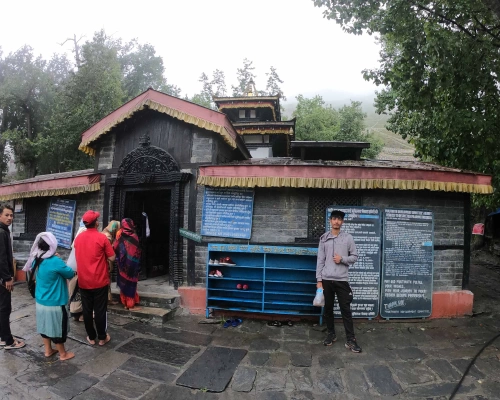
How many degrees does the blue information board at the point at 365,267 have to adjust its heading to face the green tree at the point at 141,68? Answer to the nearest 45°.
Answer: approximately 135° to its right

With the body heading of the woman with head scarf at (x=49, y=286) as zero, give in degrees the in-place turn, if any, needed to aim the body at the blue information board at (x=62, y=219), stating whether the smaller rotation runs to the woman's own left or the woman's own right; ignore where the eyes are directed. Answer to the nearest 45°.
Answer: approximately 45° to the woman's own left

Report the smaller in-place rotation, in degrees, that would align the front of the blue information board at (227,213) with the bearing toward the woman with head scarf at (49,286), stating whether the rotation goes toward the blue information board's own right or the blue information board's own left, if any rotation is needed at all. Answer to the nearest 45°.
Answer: approximately 45° to the blue information board's own right

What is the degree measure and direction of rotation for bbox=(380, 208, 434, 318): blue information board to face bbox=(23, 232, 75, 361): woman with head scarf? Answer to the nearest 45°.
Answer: approximately 45° to its right

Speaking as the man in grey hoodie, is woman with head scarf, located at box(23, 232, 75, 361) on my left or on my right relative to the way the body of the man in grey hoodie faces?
on my right

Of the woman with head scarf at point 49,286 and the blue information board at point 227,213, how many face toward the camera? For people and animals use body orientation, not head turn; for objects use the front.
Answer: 1

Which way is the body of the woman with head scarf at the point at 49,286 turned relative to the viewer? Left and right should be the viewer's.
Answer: facing away from the viewer and to the right of the viewer

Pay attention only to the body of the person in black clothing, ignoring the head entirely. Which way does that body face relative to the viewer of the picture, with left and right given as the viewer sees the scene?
facing to the right of the viewer

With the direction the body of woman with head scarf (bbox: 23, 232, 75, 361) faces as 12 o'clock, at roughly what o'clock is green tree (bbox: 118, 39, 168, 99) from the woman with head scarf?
The green tree is roughly at 11 o'clock from the woman with head scarf.
